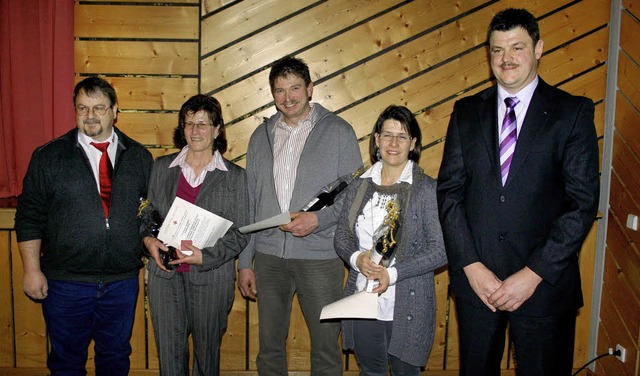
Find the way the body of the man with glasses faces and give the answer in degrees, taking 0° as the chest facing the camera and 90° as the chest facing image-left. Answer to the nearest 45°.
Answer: approximately 315°

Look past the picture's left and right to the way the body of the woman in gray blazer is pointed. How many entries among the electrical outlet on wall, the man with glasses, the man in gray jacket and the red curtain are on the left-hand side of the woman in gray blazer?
2

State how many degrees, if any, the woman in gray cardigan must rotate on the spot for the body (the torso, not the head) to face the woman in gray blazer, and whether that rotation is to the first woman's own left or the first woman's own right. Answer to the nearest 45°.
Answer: approximately 45° to the first woman's own right

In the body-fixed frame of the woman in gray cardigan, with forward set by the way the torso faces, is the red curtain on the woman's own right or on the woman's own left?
on the woman's own right

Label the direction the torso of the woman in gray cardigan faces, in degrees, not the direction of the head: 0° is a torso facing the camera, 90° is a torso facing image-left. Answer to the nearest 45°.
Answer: approximately 45°

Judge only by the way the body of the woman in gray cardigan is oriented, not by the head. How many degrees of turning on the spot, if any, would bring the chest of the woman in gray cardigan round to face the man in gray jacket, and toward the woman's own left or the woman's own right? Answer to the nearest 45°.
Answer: approximately 90° to the woman's own right
